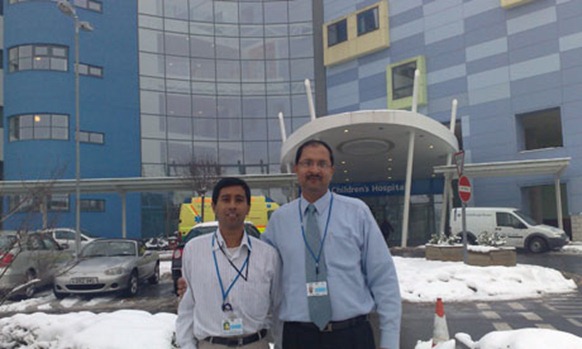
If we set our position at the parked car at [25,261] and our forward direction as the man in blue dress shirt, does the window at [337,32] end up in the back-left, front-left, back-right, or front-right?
back-left

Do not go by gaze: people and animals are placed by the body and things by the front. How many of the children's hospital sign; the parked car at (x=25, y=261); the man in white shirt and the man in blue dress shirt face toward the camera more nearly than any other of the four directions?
3

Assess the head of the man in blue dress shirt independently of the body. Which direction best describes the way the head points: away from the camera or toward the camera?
toward the camera

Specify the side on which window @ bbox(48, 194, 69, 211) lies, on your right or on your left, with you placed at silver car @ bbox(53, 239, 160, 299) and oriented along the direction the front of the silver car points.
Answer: on your right

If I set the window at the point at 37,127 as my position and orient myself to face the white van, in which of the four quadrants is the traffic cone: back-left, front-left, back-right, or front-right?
front-right

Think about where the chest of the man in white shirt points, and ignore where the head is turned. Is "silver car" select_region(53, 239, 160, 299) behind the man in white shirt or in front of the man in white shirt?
behind

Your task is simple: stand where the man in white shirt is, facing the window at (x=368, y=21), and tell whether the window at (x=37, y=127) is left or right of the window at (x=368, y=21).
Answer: left

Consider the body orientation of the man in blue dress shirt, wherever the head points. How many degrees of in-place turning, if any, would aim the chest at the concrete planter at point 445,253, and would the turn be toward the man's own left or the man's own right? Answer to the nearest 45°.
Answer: approximately 180°

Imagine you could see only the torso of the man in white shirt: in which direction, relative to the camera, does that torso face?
toward the camera

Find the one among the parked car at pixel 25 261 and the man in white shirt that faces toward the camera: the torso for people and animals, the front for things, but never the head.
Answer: the man in white shirt

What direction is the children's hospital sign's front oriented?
toward the camera
